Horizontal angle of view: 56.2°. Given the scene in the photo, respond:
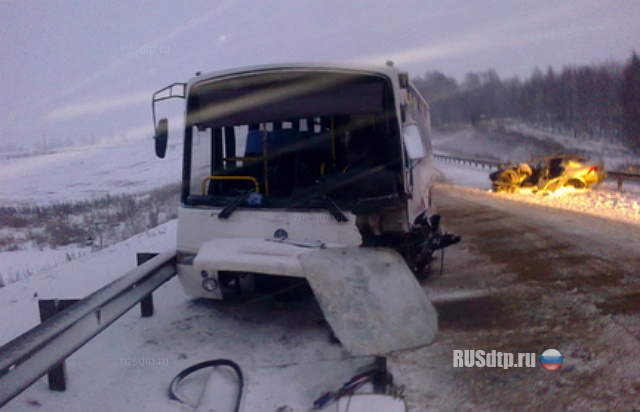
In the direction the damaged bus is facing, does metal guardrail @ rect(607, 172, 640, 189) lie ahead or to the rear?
to the rear

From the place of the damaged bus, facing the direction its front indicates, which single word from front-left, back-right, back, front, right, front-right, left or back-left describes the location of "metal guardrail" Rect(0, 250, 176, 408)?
front-right

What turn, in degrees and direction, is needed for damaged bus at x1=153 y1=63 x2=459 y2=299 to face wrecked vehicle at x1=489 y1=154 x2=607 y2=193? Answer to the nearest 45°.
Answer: approximately 135° to its left

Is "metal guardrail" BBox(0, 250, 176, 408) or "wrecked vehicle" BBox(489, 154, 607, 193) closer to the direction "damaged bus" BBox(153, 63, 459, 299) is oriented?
the metal guardrail

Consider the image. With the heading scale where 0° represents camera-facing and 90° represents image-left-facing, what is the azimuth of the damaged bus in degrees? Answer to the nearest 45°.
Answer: approximately 0°

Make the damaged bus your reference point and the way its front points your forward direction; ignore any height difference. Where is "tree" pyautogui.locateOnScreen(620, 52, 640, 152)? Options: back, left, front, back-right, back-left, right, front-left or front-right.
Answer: back-left
